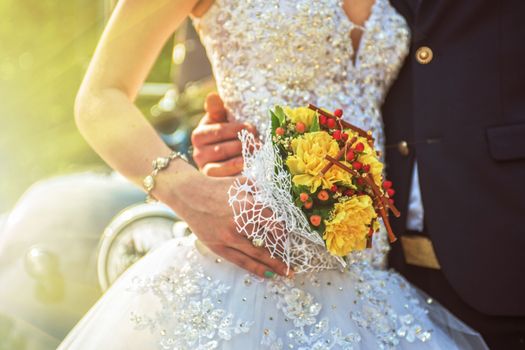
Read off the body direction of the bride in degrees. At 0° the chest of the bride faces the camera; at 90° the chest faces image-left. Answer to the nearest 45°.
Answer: approximately 315°

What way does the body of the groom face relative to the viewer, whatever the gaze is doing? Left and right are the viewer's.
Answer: facing the viewer and to the left of the viewer

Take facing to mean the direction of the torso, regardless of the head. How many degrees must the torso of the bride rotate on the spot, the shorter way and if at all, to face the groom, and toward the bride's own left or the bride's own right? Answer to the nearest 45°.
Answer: approximately 45° to the bride's own left

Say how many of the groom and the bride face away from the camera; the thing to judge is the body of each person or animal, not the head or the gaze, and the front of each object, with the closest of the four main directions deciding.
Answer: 0
